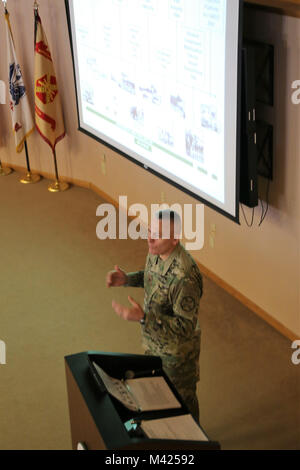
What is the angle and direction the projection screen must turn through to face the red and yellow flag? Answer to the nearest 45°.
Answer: approximately 90° to its right

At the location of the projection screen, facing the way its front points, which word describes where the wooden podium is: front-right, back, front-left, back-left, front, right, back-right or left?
front-left

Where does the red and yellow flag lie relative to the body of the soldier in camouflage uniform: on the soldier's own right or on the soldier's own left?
on the soldier's own right

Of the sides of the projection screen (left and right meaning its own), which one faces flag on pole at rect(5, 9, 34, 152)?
right

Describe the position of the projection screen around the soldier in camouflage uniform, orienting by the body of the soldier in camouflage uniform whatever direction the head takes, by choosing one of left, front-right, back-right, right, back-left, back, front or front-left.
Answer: back-right

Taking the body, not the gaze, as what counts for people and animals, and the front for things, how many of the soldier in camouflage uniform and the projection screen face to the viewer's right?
0

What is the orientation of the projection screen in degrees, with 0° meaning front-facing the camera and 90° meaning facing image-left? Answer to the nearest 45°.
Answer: approximately 45°

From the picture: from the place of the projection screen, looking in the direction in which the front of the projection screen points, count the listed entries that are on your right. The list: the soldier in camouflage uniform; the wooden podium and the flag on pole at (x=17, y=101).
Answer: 1
